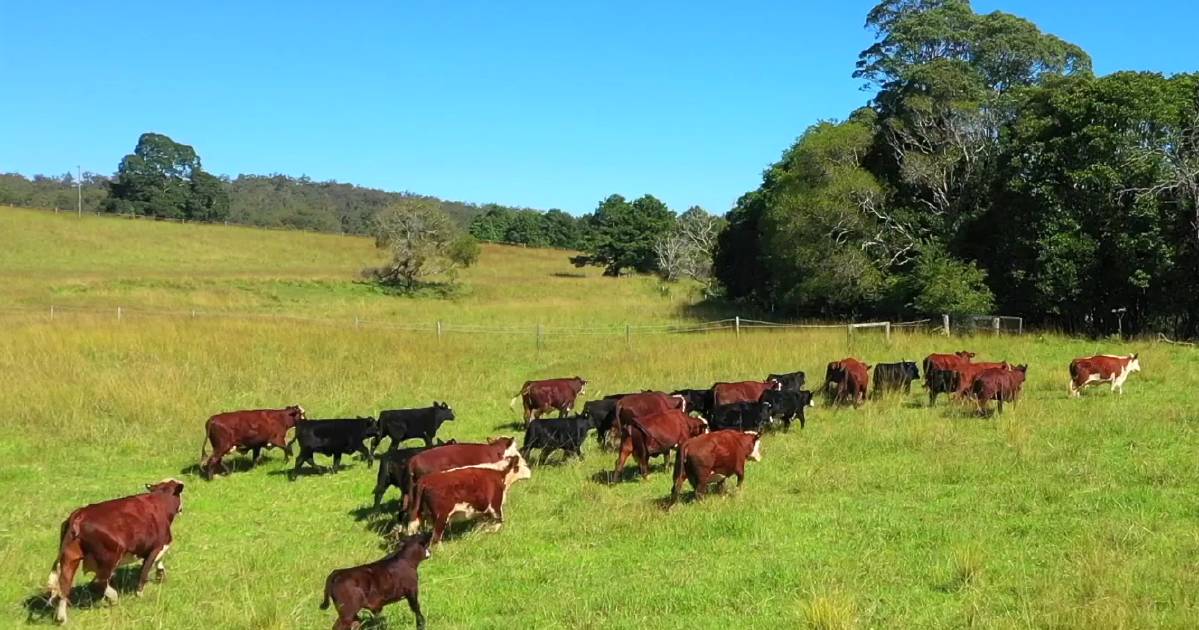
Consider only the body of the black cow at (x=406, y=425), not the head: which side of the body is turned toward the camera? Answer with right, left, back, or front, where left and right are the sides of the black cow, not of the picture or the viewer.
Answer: right

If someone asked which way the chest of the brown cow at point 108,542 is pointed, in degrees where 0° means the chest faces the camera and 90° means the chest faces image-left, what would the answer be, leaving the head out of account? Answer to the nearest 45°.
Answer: approximately 225°

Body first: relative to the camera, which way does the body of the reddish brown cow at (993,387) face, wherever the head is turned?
to the viewer's right

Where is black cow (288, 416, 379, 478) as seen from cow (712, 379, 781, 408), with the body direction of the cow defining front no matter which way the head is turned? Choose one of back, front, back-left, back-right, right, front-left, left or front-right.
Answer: back-right

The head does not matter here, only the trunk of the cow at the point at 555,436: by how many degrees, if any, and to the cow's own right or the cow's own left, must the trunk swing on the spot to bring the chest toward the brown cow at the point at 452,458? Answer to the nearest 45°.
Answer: approximately 135° to the cow's own right

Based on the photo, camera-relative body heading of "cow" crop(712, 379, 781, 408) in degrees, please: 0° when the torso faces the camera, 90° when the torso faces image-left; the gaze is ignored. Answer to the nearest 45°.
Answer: approximately 270°

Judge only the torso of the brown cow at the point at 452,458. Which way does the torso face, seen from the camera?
to the viewer's right

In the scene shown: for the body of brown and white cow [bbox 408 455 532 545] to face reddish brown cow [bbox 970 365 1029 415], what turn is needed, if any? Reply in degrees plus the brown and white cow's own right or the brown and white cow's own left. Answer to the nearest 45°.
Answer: approximately 45° to the brown and white cow's own left

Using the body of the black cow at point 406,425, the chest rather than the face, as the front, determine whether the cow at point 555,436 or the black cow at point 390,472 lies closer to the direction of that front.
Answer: the cow

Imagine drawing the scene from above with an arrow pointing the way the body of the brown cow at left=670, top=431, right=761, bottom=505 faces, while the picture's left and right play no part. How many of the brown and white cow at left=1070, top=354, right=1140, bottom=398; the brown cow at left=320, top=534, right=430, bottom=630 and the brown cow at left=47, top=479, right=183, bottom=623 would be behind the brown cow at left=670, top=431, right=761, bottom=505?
2

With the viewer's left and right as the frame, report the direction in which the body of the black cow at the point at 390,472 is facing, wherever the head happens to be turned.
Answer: facing to the right of the viewer

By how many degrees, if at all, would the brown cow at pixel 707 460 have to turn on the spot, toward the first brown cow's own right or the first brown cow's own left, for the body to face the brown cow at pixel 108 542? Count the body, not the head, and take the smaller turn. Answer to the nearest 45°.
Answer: approximately 180°
